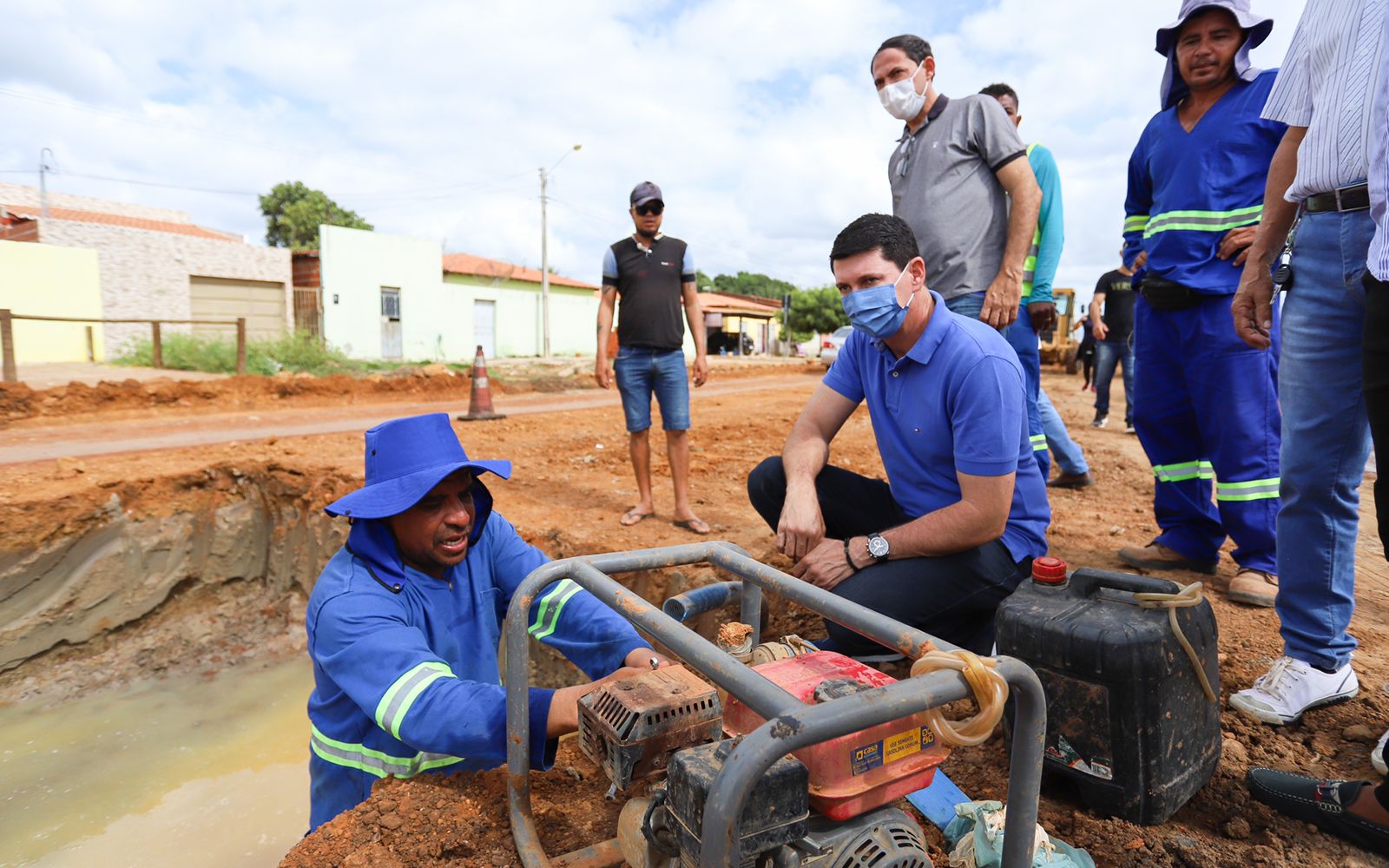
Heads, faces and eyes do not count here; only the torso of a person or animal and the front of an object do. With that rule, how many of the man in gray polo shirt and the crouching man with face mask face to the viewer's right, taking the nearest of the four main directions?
0

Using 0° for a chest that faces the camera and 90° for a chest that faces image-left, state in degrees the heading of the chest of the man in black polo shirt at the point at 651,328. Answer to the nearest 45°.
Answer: approximately 0°

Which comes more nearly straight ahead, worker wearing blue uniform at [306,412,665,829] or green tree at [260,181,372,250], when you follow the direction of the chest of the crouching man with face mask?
the worker wearing blue uniform

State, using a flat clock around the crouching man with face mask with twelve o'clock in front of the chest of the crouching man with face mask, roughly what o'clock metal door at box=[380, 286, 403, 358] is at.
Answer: The metal door is roughly at 3 o'clock from the crouching man with face mask.

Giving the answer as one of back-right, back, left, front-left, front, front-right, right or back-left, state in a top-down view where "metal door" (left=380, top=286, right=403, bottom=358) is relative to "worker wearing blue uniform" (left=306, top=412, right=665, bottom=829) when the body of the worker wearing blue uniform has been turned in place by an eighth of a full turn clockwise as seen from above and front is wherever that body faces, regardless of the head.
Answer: back

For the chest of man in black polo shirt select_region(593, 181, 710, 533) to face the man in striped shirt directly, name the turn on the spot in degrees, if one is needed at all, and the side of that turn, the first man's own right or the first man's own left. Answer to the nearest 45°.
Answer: approximately 45° to the first man's own left

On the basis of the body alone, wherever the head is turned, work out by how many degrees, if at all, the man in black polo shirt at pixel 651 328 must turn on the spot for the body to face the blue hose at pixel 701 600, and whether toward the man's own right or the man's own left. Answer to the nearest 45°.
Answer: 0° — they already face it

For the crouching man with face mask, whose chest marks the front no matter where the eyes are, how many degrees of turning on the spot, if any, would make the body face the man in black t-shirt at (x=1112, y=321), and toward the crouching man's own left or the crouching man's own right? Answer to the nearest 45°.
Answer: approximately 135° to the crouching man's own right

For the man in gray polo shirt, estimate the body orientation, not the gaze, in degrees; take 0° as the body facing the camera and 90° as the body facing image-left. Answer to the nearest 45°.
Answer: approximately 45°

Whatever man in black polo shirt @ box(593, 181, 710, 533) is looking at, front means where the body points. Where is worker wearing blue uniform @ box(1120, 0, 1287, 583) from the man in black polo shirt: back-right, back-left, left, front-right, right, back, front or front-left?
front-left

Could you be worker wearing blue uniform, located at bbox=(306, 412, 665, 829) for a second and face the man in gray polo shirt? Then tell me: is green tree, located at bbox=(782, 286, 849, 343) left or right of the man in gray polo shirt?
left

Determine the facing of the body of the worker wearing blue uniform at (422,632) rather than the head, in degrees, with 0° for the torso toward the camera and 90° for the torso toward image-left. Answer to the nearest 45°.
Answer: approximately 315°
